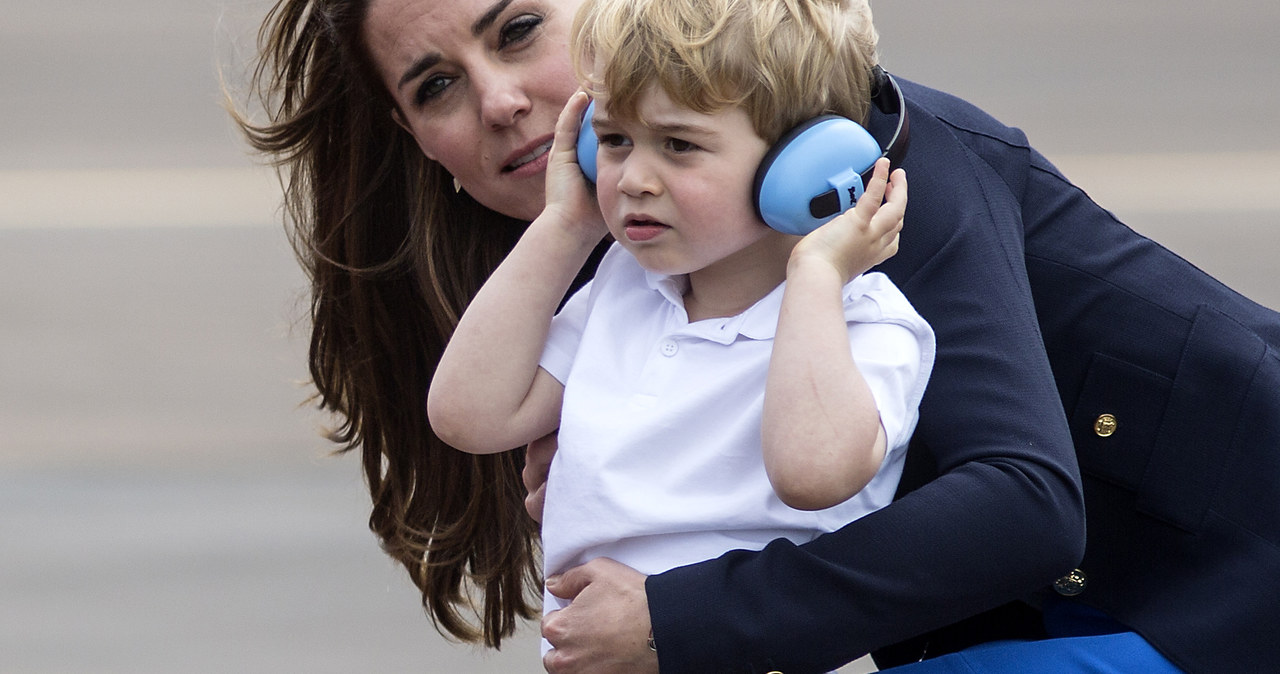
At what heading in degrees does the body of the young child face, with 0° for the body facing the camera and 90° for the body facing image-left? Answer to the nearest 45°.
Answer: approximately 45°
